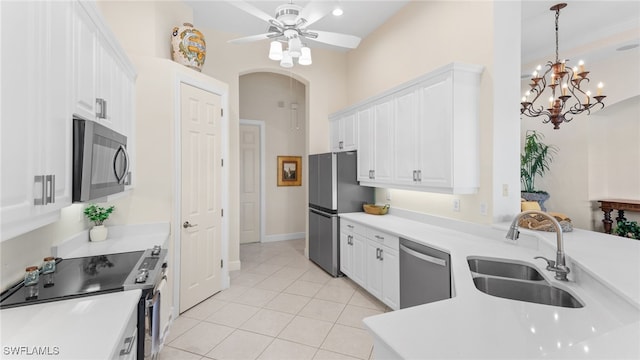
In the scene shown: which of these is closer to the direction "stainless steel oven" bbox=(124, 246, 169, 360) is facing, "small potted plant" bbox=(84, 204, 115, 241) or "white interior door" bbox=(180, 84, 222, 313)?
the white interior door

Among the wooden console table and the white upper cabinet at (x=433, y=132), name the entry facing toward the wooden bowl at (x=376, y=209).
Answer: the wooden console table

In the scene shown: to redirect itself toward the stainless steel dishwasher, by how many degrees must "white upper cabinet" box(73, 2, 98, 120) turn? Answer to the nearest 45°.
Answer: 0° — it already faces it

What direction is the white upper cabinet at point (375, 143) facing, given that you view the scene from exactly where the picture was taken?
facing the viewer and to the left of the viewer

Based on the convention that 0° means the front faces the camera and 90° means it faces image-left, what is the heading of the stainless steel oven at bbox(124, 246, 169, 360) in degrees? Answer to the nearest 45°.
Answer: approximately 270°

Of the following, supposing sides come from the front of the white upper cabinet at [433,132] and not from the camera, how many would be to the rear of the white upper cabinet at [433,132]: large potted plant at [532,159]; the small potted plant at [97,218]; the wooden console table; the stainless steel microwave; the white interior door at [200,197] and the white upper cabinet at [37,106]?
2

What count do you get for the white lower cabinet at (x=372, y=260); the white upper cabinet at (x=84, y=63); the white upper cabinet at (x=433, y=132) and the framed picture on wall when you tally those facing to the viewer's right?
1

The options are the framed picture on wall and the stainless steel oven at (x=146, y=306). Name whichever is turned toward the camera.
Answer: the framed picture on wall

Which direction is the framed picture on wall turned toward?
toward the camera

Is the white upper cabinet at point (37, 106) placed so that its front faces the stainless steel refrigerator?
no

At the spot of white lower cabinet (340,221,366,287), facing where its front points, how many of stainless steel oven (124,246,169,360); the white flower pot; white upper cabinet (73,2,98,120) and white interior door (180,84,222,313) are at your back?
0

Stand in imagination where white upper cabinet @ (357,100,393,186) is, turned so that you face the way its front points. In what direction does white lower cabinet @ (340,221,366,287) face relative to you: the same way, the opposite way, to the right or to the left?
the same way

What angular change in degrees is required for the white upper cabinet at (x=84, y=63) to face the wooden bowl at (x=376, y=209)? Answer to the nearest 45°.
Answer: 0° — it already faces it

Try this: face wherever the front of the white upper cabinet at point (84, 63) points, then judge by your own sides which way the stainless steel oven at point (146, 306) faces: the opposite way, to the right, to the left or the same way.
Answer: the same way

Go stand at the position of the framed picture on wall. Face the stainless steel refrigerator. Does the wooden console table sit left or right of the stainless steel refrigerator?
left

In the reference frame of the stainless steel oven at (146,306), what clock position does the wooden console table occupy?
The wooden console table is roughly at 12 o'clock from the stainless steel oven.
